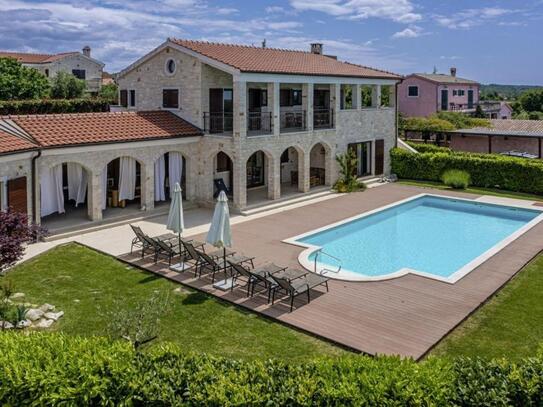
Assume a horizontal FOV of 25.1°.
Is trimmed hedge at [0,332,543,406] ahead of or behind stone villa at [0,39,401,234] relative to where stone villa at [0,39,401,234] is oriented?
ahead

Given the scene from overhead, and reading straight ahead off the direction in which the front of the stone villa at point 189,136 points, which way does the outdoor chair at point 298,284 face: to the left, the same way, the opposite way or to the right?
to the left

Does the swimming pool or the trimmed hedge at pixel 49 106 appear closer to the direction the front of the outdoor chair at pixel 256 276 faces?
the swimming pool

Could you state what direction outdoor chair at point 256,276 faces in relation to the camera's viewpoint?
facing away from the viewer and to the right of the viewer

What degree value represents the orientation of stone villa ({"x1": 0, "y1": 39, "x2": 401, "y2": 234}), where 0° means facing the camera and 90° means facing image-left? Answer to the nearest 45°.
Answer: approximately 315°

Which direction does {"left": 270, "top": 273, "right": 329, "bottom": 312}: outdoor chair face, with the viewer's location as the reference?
facing away from the viewer and to the right of the viewer

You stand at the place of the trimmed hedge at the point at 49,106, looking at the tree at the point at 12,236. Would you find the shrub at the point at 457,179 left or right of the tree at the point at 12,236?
left

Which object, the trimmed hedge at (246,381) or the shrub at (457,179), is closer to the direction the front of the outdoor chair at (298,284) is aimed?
the shrub
